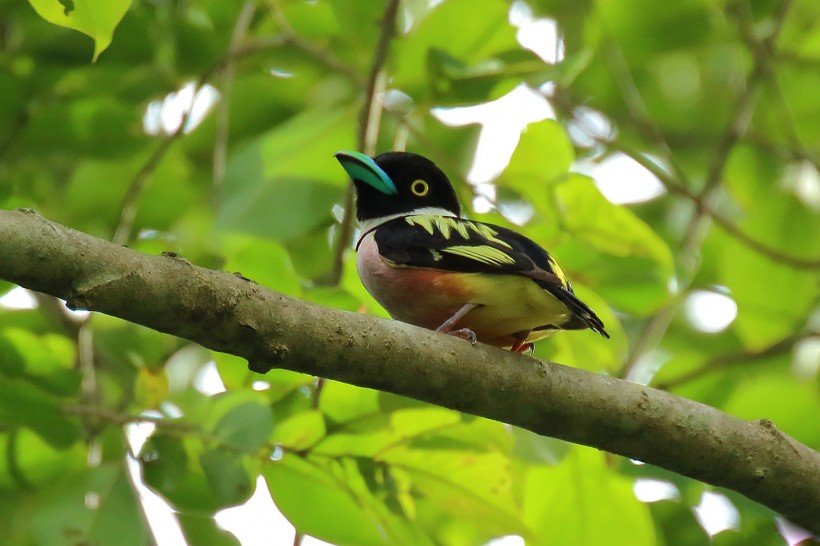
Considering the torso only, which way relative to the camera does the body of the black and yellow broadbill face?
to the viewer's left

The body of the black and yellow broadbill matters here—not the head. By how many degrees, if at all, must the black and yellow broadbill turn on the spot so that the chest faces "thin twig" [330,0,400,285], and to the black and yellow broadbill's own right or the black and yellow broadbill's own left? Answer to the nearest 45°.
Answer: approximately 45° to the black and yellow broadbill's own right
